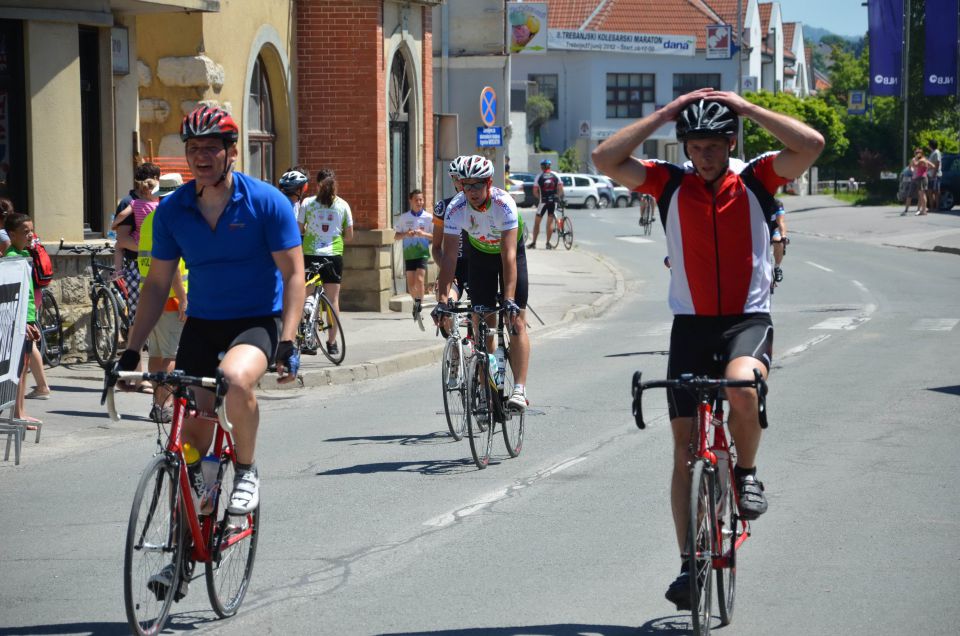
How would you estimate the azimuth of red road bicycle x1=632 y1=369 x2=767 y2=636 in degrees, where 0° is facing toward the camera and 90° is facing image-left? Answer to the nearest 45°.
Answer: approximately 0°

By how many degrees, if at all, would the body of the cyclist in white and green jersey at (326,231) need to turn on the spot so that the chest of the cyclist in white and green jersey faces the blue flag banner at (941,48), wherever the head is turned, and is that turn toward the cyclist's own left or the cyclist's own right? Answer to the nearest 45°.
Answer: approximately 45° to the cyclist's own right

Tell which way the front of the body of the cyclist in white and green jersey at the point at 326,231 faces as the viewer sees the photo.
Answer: away from the camera

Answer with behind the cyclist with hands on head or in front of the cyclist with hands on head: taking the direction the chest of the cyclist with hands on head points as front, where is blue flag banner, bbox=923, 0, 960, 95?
behind

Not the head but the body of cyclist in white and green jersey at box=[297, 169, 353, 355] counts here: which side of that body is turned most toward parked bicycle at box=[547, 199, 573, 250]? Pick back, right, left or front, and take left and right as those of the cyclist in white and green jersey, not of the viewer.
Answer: front

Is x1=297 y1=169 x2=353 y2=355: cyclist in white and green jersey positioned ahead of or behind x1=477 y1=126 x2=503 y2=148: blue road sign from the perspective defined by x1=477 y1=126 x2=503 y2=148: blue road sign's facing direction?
ahead

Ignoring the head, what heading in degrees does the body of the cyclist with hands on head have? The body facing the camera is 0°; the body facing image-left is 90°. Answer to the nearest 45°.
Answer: approximately 0°

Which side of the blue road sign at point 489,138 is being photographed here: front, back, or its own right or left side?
front

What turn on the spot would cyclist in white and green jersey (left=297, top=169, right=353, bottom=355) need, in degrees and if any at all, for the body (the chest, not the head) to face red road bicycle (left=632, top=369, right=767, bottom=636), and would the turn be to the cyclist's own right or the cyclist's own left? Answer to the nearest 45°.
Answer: approximately 180°

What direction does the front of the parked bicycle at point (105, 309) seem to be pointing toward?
toward the camera
